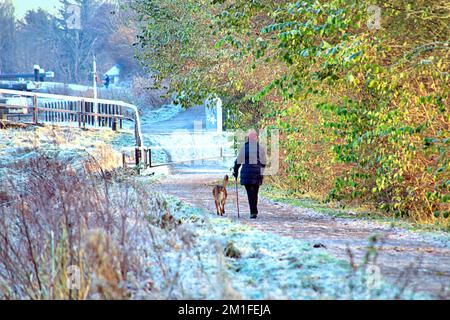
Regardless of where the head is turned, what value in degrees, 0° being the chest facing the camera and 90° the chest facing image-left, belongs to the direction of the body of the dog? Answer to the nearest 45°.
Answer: approximately 180°

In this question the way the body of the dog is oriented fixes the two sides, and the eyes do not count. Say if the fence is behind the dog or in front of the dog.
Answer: in front

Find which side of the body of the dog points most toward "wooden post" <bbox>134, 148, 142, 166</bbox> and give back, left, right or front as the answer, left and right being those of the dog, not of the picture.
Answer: front
